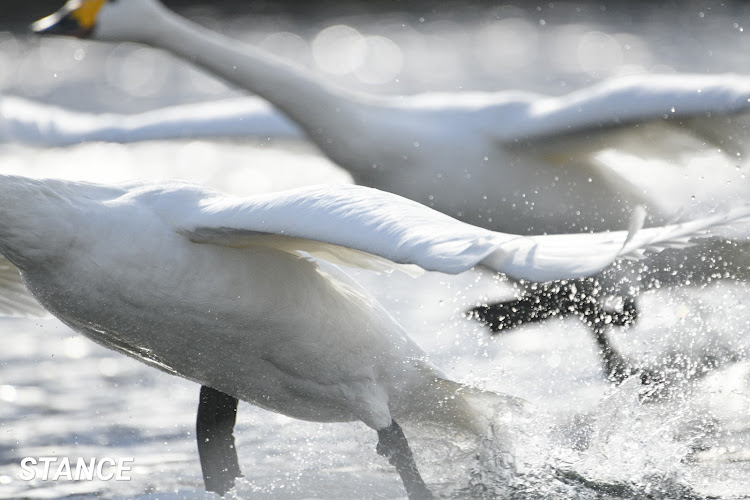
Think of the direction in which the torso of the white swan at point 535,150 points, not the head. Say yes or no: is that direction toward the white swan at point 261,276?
no

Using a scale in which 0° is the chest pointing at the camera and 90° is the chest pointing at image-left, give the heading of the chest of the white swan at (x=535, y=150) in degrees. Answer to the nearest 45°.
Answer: approximately 90°
